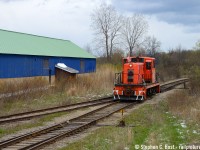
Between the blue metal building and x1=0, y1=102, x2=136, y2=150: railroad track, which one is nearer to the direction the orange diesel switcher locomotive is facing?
the railroad track

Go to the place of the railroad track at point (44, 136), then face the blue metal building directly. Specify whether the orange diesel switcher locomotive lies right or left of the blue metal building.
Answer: right

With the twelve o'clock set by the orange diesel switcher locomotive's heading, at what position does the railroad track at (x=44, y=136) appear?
The railroad track is roughly at 11 o'clock from the orange diesel switcher locomotive.

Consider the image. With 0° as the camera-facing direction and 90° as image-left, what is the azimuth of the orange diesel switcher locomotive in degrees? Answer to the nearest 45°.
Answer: approximately 45°

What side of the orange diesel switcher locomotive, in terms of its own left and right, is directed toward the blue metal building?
right
